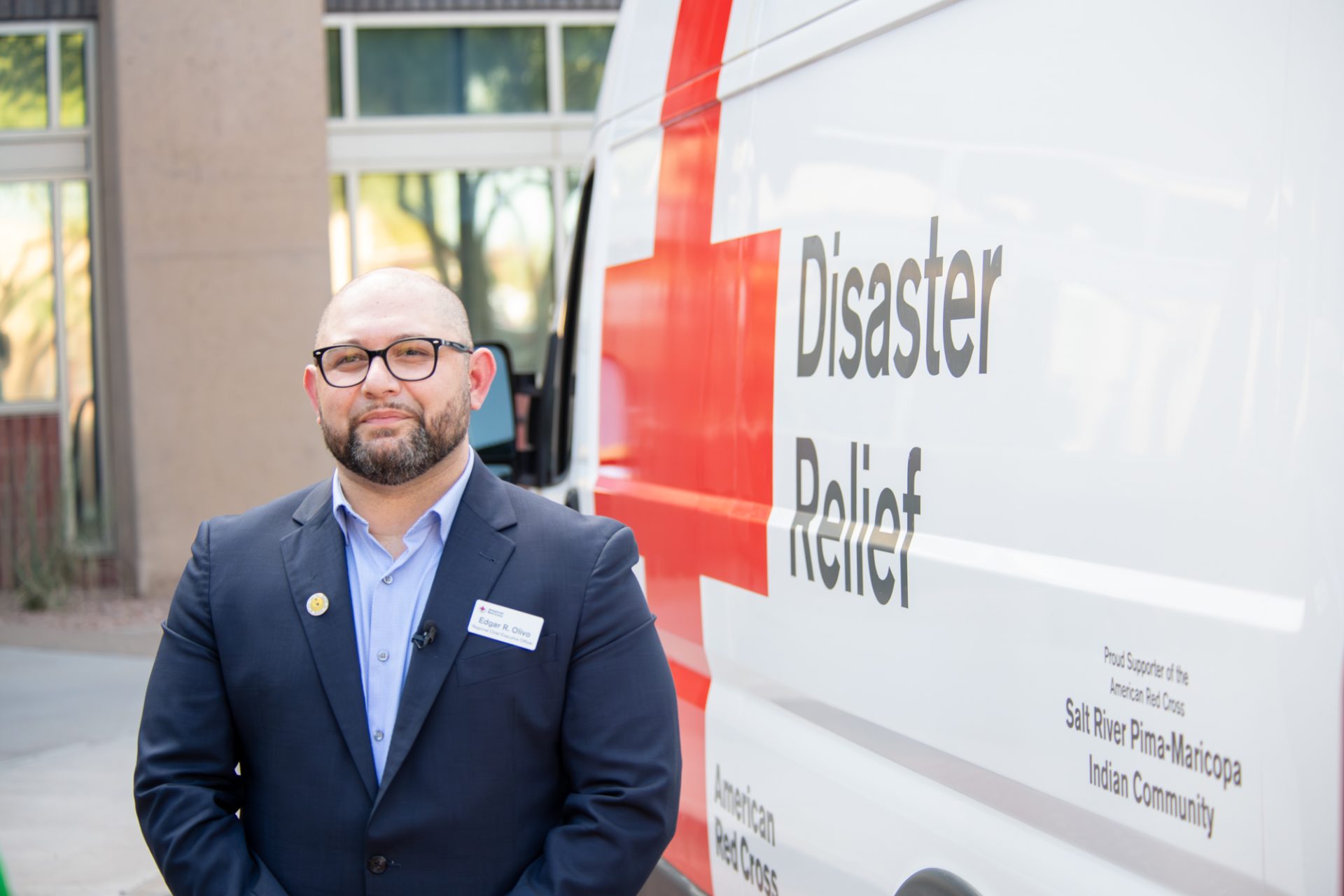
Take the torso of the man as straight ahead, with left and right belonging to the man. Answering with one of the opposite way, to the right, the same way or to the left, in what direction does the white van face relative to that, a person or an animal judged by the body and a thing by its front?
the opposite way

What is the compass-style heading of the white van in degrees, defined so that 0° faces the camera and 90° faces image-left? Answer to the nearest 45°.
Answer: approximately 135°

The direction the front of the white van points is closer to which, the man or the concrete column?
the concrete column

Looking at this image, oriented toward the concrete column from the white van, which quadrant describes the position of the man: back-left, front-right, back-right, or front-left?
front-left

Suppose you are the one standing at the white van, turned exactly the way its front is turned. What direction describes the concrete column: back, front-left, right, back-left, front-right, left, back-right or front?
front

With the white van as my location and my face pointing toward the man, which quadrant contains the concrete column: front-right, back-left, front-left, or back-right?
front-right

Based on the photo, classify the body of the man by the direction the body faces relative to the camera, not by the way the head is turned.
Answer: toward the camera

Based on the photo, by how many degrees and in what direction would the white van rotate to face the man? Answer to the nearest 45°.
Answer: approximately 45° to its left

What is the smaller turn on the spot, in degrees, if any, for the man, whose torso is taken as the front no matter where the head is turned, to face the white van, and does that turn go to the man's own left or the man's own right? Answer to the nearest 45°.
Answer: approximately 90° to the man's own left

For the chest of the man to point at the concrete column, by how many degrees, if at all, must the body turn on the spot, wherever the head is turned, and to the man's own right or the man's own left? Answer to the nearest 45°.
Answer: approximately 180°

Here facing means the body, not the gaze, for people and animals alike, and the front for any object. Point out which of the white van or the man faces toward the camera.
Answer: the man

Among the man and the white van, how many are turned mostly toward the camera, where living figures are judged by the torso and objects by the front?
1
